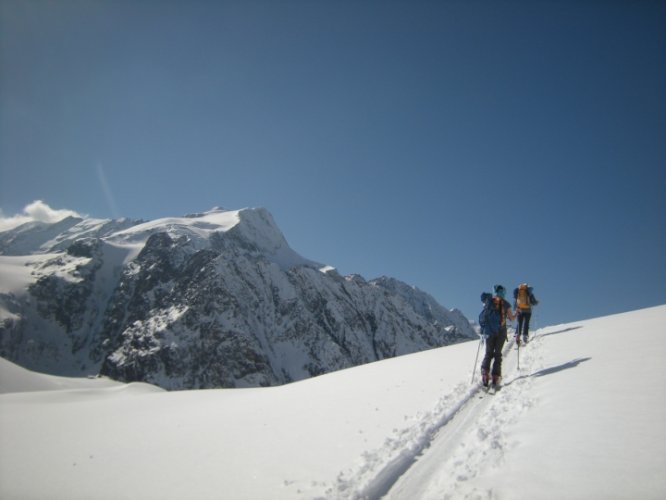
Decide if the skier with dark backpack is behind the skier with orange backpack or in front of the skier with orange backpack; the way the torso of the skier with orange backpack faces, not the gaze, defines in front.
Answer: behind

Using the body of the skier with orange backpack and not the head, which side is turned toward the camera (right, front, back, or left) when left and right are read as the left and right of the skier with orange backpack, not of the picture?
back

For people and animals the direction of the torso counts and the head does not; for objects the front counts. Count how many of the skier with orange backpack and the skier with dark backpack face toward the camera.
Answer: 0

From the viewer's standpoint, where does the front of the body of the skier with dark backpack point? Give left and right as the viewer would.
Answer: facing away from the viewer and to the right of the viewer

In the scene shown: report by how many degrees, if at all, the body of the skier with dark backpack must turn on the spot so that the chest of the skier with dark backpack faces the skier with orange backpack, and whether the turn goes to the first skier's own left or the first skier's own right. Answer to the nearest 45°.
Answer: approximately 45° to the first skier's own left
